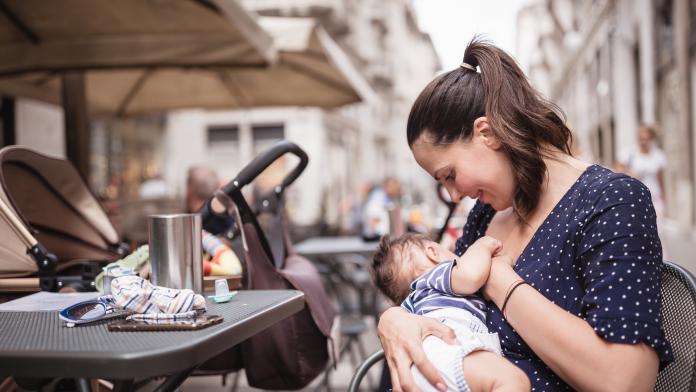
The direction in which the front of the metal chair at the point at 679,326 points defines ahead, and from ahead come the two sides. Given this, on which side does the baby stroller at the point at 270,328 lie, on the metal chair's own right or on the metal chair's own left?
on the metal chair's own right

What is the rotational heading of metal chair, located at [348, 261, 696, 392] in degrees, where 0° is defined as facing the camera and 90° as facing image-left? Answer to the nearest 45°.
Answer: approximately 45°

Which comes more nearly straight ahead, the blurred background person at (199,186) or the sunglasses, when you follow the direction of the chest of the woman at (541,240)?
the sunglasses

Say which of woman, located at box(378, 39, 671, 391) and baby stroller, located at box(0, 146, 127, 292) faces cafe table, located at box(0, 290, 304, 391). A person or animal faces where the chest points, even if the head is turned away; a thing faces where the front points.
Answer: the woman

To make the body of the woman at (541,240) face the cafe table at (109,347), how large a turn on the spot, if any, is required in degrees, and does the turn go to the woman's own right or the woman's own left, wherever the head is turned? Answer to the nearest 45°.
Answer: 0° — they already face it

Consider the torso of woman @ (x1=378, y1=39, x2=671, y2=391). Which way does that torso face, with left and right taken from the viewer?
facing the viewer and to the left of the viewer

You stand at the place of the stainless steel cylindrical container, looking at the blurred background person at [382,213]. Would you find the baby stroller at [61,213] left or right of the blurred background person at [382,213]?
left

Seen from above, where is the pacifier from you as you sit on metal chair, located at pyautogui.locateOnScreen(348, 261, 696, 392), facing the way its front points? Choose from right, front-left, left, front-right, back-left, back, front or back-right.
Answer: front-right

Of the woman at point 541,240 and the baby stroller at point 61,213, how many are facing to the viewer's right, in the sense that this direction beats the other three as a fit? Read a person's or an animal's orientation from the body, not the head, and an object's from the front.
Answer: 0
